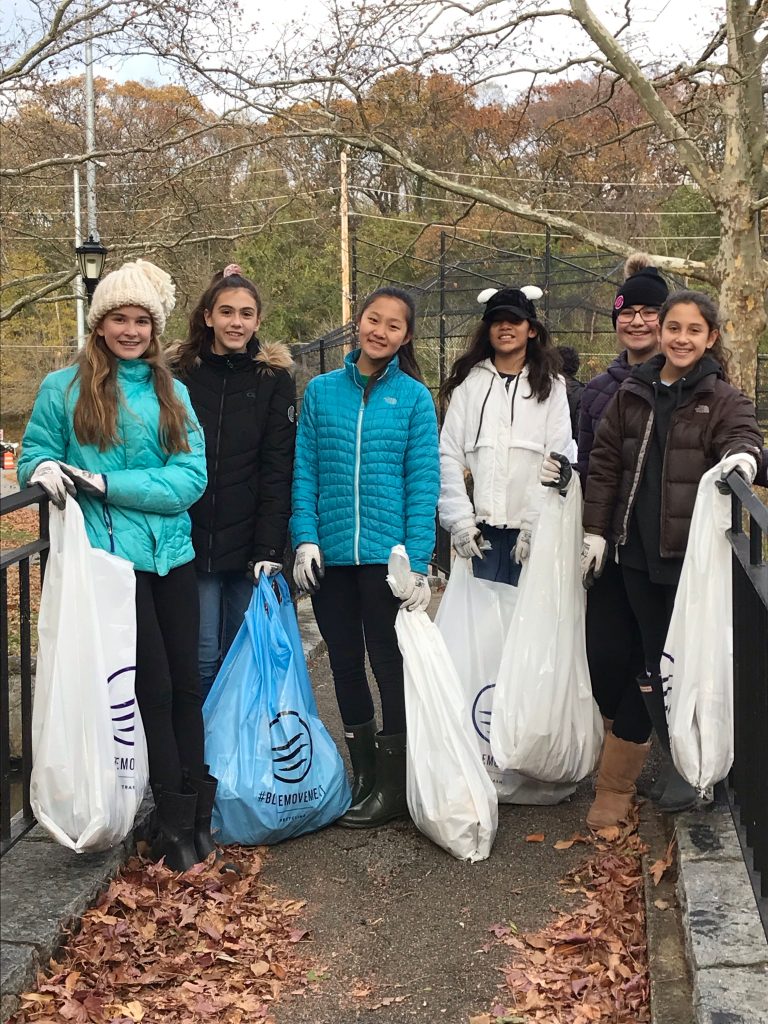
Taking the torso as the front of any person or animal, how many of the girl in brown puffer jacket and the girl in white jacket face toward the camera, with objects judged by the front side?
2

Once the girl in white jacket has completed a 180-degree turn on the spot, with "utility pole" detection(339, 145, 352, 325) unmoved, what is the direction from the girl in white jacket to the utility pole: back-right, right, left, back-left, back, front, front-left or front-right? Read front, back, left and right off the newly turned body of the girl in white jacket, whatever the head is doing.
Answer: front

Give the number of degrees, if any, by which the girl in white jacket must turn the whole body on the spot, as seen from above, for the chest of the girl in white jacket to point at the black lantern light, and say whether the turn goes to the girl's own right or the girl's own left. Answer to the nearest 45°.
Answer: approximately 135° to the girl's own right

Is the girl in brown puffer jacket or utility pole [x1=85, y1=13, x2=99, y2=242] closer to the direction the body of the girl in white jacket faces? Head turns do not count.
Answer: the girl in brown puffer jacket

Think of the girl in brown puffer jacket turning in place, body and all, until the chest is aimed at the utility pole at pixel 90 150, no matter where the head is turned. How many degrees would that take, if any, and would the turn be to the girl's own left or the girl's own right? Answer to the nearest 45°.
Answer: approximately 135° to the girl's own right

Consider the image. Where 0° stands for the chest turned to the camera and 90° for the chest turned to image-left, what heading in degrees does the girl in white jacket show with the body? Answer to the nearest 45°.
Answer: approximately 0°

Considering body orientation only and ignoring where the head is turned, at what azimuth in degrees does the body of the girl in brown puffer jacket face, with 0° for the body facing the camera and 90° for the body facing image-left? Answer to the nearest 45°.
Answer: approximately 0°

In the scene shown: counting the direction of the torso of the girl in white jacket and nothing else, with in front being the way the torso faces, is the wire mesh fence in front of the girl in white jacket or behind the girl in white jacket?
behind
